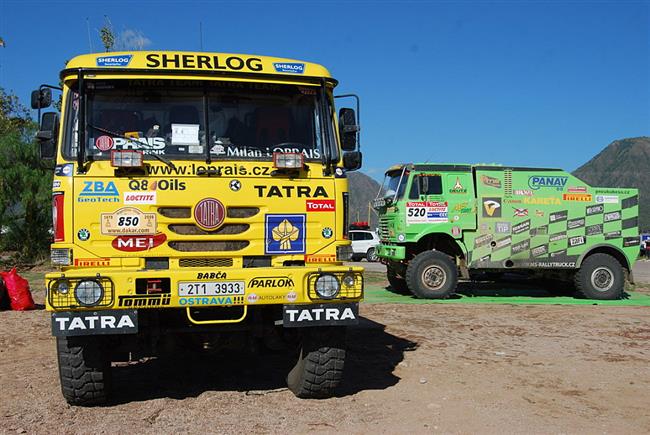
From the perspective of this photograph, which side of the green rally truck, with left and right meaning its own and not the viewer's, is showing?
left

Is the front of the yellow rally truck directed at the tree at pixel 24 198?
no

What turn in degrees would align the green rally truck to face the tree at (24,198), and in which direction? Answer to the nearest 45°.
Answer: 0° — it already faces it

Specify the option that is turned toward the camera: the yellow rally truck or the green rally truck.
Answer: the yellow rally truck

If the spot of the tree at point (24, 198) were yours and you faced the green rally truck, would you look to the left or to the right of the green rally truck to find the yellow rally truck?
right

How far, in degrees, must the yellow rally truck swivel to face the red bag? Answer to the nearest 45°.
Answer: approximately 135° to its right

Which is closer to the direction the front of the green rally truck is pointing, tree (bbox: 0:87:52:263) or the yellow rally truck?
the tree

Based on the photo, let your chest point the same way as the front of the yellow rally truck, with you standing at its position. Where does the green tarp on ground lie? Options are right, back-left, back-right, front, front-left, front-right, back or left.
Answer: back-left

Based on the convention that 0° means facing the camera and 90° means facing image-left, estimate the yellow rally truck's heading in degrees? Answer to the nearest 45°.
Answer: approximately 0°

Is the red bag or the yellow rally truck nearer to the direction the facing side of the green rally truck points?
the red bag

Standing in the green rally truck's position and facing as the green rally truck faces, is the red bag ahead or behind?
ahead

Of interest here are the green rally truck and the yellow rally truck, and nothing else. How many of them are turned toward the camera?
1
